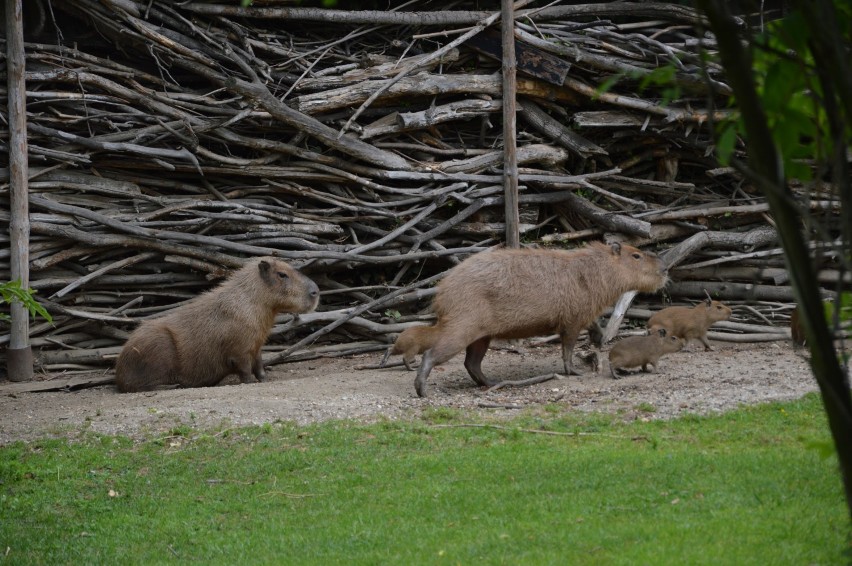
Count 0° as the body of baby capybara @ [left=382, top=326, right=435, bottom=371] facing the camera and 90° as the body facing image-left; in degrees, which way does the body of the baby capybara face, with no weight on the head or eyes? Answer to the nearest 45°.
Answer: approximately 270°

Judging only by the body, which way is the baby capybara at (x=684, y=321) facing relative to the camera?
to the viewer's right

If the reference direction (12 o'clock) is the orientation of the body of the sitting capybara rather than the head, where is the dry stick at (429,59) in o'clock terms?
The dry stick is roughly at 11 o'clock from the sitting capybara.

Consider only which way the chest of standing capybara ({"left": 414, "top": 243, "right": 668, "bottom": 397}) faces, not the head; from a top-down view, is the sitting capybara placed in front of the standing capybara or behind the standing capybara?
behind

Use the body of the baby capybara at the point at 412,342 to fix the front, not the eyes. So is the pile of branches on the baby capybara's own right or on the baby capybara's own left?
on the baby capybara's own left

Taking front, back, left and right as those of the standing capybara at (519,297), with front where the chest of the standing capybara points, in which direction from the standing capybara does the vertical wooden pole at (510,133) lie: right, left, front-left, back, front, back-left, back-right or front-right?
left

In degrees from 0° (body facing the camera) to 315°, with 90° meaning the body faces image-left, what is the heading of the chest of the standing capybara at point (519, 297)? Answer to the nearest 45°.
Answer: approximately 270°

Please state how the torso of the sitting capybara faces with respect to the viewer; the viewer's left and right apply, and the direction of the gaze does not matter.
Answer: facing to the right of the viewer

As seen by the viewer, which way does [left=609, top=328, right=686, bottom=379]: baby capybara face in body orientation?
to the viewer's right

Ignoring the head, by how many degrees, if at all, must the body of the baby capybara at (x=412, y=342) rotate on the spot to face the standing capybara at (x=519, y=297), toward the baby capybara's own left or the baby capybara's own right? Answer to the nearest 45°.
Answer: approximately 45° to the baby capybara's own right

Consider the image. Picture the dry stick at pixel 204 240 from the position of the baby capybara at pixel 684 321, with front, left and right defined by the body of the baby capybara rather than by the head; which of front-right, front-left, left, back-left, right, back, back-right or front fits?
back
